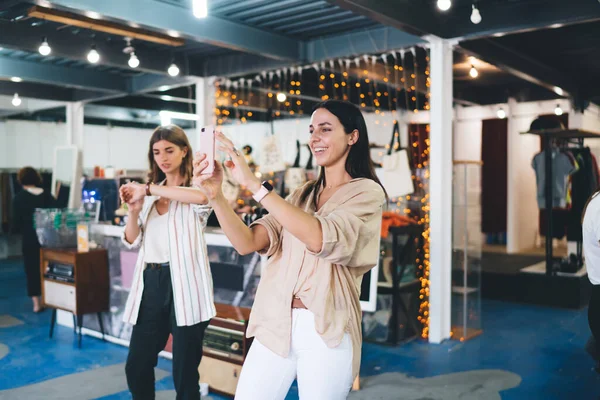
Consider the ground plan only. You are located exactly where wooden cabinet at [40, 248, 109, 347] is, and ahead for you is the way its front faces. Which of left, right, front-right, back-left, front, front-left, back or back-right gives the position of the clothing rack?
back-left

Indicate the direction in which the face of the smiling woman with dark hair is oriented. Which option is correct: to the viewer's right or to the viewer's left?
to the viewer's left

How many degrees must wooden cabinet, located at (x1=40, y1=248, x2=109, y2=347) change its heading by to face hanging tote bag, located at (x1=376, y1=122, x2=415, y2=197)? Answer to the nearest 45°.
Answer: approximately 135° to its left

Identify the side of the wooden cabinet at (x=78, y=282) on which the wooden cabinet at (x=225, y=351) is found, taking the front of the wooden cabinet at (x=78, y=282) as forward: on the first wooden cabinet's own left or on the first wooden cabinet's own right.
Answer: on the first wooden cabinet's own left

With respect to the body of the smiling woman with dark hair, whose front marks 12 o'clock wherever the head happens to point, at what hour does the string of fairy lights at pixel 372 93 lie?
The string of fairy lights is roughly at 5 o'clock from the smiling woman with dark hair.

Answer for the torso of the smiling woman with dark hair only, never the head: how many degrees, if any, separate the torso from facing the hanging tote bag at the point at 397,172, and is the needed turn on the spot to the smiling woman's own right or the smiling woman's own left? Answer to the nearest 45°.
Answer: approximately 135° to the smiling woman's own right

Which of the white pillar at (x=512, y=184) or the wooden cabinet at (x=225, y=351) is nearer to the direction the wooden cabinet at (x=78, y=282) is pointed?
the wooden cabinet

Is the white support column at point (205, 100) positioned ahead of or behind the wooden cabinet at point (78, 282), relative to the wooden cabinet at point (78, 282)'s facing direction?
behind

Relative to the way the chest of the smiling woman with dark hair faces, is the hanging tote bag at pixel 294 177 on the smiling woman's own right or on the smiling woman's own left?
on the smiling woman's own right

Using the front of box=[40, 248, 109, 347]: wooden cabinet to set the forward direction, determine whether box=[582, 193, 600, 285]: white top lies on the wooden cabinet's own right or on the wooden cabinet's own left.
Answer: on the wooden cabinet's own left

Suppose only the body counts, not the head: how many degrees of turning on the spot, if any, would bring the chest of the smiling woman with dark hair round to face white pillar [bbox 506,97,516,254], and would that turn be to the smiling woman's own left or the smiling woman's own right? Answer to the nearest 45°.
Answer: approximately 180°
